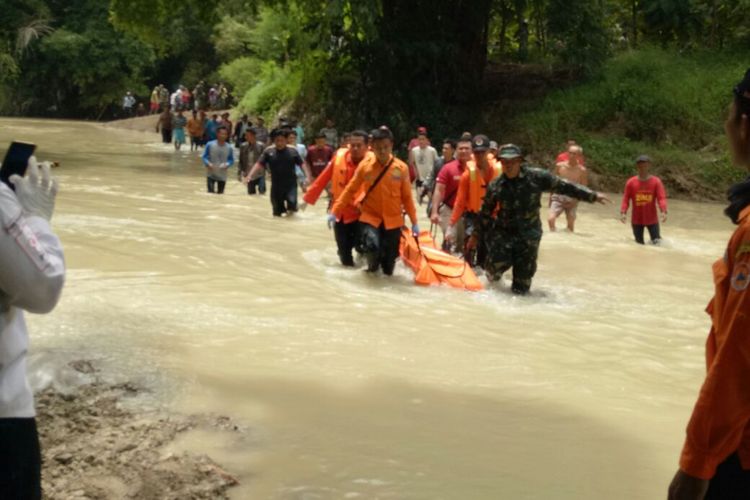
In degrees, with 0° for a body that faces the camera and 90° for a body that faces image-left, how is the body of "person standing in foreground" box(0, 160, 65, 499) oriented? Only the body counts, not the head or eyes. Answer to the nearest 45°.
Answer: approximately 180°

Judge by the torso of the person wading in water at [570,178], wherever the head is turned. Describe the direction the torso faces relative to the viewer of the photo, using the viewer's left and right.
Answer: facing the viewer

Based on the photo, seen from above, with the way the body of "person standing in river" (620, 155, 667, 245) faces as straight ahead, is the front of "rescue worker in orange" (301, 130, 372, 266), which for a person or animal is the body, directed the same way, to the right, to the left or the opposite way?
the same way

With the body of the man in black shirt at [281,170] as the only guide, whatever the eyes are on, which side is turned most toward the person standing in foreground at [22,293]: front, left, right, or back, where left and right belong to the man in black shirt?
front

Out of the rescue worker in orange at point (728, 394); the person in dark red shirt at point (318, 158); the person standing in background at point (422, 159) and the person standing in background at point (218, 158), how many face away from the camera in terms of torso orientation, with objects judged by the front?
0

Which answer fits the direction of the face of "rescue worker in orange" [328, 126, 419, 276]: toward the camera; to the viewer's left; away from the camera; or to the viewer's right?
toward the camera

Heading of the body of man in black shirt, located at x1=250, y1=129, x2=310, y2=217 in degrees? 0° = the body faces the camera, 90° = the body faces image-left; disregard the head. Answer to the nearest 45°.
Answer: approximately 0°

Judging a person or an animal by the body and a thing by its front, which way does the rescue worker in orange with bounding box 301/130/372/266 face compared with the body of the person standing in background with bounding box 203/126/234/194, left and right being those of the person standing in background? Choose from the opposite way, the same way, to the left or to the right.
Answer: the same way

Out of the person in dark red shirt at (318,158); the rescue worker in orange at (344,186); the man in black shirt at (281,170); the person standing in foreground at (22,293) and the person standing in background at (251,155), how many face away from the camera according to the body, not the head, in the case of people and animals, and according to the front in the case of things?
1

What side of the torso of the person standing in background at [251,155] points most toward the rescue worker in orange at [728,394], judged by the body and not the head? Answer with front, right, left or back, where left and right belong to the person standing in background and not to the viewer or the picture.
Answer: front

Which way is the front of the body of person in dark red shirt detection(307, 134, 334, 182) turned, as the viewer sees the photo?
toward the camera

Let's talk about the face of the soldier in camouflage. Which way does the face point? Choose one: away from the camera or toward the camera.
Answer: toward the camera

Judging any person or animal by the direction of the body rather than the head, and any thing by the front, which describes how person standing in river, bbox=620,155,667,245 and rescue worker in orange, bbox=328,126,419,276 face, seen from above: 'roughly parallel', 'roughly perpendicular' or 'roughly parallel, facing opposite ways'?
roughly parallel

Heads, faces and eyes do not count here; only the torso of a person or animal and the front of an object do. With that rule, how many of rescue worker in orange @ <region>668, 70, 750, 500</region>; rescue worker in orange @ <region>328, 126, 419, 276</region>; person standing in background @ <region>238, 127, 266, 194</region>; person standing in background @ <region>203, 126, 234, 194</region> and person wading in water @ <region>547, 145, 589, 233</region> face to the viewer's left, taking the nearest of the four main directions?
1

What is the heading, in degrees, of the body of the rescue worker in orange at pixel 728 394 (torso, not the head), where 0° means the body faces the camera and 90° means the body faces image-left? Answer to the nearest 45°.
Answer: approximately 90°

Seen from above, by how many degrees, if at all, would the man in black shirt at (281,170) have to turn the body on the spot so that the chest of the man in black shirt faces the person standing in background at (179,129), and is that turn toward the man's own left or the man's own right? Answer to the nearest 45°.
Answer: approximately 180°

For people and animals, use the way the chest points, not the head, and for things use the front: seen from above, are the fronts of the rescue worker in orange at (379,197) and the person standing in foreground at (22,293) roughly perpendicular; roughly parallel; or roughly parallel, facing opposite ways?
roughly parallel, facing opposite ways

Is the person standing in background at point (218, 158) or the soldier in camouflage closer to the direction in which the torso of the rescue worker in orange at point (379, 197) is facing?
the soldier in camouflage
